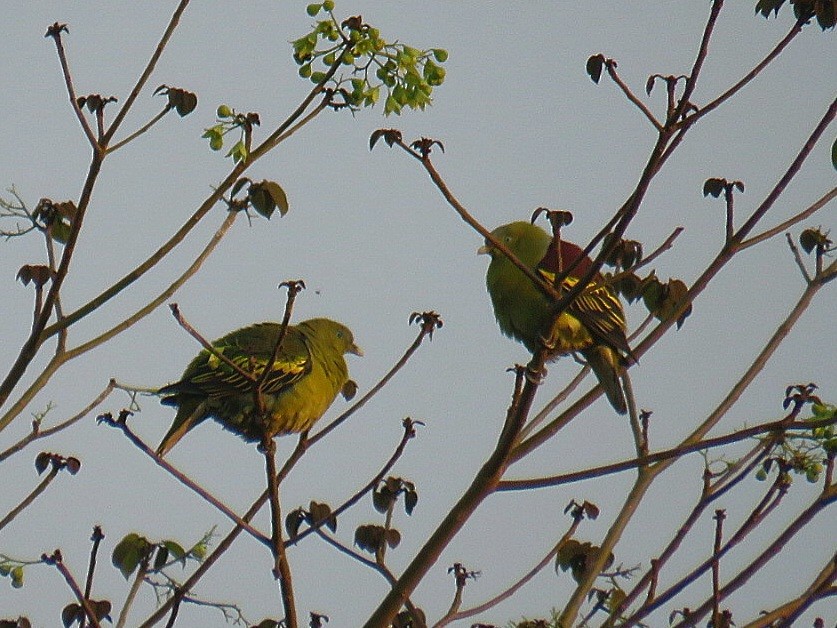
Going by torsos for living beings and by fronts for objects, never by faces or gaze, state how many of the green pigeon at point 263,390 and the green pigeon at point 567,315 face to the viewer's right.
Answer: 1

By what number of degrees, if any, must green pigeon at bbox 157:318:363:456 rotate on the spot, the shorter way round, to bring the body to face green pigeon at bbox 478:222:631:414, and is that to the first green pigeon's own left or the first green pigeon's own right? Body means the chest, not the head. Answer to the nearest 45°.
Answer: approximately 45° to the first green pigeon's own right

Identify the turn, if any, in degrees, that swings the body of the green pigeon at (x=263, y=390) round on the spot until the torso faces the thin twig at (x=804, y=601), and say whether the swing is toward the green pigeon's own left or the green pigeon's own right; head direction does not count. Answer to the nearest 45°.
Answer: approximately 45° to the green pigeon's own right

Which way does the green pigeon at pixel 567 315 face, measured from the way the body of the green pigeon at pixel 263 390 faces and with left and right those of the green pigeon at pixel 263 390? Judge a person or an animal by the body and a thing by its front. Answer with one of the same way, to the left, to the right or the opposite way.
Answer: the opposite way

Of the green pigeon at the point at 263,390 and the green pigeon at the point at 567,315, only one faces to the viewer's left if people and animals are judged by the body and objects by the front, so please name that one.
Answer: the green pigeon at the point at 567,315

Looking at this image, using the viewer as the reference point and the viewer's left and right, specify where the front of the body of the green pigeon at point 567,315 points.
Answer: facing to the left of the viewer

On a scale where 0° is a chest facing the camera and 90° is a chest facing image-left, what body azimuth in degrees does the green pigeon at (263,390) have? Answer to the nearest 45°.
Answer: approximately 270°

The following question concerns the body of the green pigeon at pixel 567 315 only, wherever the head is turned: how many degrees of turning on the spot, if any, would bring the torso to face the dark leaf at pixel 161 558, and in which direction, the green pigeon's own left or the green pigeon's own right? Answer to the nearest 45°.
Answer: approximately 45° to the green pigeon's own left
